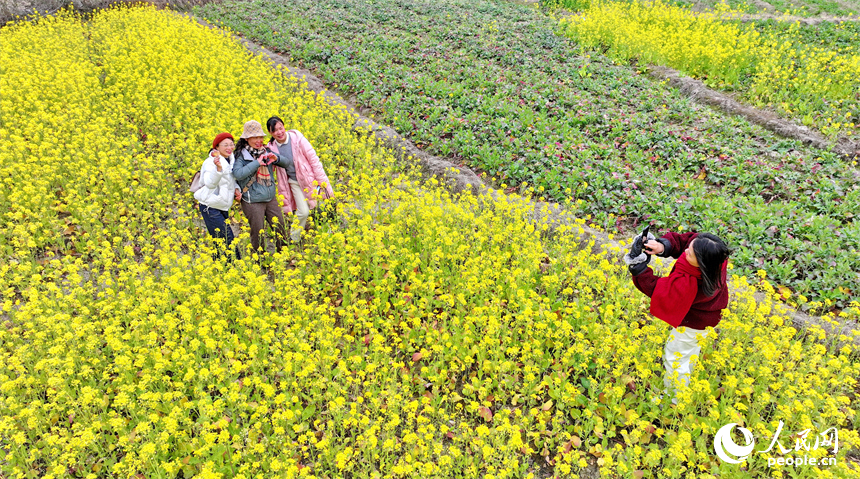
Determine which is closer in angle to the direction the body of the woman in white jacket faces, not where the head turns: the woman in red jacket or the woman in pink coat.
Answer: the woman in red jacket

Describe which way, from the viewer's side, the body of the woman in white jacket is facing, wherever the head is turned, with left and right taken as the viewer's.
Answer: facing the viewer and to the right of the viewer

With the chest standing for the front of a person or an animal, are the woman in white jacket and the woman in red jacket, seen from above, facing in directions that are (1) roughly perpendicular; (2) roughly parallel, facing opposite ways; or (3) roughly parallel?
roughly parallel, facing opposite ways

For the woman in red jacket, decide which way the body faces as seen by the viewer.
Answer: to the viewer's left

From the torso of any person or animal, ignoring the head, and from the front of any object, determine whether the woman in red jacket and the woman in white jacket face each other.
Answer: yes

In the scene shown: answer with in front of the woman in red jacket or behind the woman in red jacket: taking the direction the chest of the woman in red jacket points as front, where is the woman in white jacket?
in front

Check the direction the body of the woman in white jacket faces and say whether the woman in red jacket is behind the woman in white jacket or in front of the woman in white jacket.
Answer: in front

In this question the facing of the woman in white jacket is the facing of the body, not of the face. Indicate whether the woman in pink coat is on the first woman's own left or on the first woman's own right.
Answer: on the first woman's own left

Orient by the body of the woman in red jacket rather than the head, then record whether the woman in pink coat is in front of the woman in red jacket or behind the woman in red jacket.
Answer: in front

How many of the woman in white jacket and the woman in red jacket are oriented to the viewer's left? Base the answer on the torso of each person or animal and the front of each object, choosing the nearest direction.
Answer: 1
